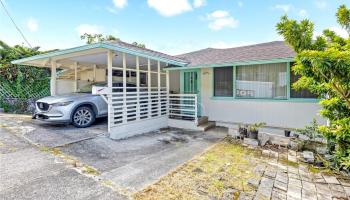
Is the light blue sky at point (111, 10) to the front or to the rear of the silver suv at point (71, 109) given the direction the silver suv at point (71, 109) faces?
to the rear

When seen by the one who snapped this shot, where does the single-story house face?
facing the viewer

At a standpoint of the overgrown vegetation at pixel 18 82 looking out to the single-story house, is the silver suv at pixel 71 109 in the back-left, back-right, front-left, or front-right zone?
front-right

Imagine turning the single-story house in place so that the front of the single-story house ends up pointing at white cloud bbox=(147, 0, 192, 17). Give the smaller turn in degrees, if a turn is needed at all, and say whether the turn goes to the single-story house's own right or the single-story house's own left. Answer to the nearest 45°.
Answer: approximately 180°

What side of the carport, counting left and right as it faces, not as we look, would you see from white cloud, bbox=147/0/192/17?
back

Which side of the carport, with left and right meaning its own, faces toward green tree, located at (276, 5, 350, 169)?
left

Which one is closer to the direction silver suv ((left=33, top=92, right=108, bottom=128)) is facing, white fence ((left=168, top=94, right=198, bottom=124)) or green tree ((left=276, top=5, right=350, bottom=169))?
the green tree

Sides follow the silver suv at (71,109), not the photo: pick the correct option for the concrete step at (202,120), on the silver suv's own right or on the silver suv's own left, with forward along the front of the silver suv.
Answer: on the silver suv's own left

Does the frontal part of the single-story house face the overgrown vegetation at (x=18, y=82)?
no

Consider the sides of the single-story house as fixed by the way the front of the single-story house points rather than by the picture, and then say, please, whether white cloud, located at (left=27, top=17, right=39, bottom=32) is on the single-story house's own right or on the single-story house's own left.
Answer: on the single-story house's own right

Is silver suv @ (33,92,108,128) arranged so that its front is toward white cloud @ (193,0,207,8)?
no

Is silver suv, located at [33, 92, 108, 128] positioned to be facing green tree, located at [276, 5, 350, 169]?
no

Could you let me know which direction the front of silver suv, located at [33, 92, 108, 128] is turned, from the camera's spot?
facing the viewer and to the left of the viewer
